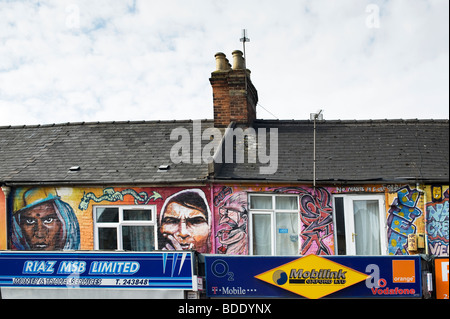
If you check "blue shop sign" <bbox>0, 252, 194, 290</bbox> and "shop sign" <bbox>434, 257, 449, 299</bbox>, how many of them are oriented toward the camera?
2

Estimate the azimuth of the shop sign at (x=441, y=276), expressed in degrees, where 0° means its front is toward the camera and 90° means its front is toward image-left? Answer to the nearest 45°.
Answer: approximately 0°

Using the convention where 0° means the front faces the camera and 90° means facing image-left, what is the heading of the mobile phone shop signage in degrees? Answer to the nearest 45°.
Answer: approximately 0°

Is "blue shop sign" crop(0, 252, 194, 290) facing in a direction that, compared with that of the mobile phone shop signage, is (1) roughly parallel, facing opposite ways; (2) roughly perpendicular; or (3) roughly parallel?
roughly parallel

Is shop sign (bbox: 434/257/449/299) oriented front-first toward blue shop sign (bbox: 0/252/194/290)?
no

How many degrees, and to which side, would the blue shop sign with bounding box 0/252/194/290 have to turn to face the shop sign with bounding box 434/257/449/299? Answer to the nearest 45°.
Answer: approximately 90° to its left

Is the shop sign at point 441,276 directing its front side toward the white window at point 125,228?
no

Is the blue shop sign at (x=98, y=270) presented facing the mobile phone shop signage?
no

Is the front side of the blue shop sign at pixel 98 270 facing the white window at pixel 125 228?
no

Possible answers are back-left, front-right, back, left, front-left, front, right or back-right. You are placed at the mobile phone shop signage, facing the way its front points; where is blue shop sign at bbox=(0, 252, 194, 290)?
right
